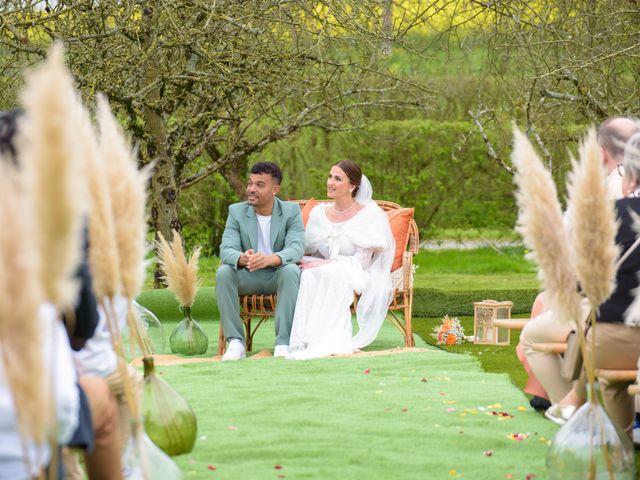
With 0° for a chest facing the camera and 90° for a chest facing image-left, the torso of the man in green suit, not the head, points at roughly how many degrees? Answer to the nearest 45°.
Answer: approximately 0°

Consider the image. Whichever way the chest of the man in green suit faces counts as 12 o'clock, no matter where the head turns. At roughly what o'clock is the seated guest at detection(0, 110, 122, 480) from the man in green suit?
The seated guest is roughly at 12 o'clock from the man in green suit.

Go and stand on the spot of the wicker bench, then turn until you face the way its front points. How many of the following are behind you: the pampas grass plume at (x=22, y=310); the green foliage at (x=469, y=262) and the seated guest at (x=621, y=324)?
1

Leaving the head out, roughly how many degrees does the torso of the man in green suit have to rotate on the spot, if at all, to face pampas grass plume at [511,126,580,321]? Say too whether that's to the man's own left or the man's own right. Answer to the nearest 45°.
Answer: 0° — they already face it

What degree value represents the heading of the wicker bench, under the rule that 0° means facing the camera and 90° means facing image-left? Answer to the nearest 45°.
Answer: approximately 0°

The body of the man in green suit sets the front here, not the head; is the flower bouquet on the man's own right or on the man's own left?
on the man's own left

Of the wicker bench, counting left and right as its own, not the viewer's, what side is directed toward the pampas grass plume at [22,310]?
front

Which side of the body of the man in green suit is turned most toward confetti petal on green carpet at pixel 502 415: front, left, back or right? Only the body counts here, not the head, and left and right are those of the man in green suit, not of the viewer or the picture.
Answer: front

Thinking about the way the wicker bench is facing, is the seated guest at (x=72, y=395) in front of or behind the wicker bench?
in front

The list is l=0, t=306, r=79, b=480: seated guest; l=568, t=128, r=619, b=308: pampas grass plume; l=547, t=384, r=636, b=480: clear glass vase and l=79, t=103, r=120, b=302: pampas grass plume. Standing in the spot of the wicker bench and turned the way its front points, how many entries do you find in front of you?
4

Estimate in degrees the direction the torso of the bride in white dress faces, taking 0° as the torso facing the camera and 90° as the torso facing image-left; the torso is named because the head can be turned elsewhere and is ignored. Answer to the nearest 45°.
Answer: approximately 45°

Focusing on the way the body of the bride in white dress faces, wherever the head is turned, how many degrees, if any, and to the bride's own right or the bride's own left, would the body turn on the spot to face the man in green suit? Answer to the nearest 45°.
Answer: approximately 45° to the bride's own right

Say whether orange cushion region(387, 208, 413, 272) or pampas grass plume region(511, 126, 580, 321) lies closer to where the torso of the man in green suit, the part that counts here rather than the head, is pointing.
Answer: the pampas grass plume

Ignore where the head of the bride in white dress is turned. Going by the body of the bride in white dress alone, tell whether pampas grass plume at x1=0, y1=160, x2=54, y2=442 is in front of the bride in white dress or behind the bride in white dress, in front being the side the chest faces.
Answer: in front
